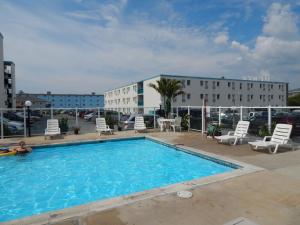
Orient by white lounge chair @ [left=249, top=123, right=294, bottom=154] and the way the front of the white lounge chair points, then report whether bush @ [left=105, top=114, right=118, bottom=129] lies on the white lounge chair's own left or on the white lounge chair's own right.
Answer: on the white lounge chair's own right

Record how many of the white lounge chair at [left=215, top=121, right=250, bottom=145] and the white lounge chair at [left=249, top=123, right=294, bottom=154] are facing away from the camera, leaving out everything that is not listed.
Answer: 0

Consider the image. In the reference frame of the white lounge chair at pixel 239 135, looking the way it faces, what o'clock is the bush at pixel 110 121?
The bush is roughly at 2 o'clock from the white lounge chair.

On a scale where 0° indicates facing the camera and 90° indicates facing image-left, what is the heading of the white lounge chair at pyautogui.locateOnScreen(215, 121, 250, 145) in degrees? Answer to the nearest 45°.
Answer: approximately 45°

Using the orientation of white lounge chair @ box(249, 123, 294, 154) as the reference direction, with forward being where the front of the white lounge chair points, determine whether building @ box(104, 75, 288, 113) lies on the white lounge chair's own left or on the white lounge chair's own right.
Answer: on the white lounge chair's own right

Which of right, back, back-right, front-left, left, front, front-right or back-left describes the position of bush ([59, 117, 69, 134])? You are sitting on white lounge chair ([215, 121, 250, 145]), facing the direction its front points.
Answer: front-right

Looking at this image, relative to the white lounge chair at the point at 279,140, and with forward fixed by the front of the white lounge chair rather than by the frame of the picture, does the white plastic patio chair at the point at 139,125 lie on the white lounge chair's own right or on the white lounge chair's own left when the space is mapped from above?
on the white lounge chair's own right

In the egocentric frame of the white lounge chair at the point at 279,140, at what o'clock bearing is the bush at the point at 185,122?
The bush is roughly at 3 o'clock from the white lounge chair.

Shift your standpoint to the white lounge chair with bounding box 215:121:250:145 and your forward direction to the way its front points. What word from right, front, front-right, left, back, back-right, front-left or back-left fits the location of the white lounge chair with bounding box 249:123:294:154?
left

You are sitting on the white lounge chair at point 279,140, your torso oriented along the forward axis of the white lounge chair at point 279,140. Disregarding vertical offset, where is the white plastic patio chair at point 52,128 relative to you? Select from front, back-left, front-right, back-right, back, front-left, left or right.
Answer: front-right

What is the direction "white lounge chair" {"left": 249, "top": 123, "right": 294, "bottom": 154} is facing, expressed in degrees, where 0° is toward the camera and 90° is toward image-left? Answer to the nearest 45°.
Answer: approximately 45°

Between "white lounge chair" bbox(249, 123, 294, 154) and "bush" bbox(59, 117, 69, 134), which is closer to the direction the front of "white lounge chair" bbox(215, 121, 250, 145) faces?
the bush

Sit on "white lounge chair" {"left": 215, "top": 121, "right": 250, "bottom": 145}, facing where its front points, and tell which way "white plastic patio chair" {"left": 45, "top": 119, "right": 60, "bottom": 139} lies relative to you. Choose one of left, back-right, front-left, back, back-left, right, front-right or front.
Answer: front-right
